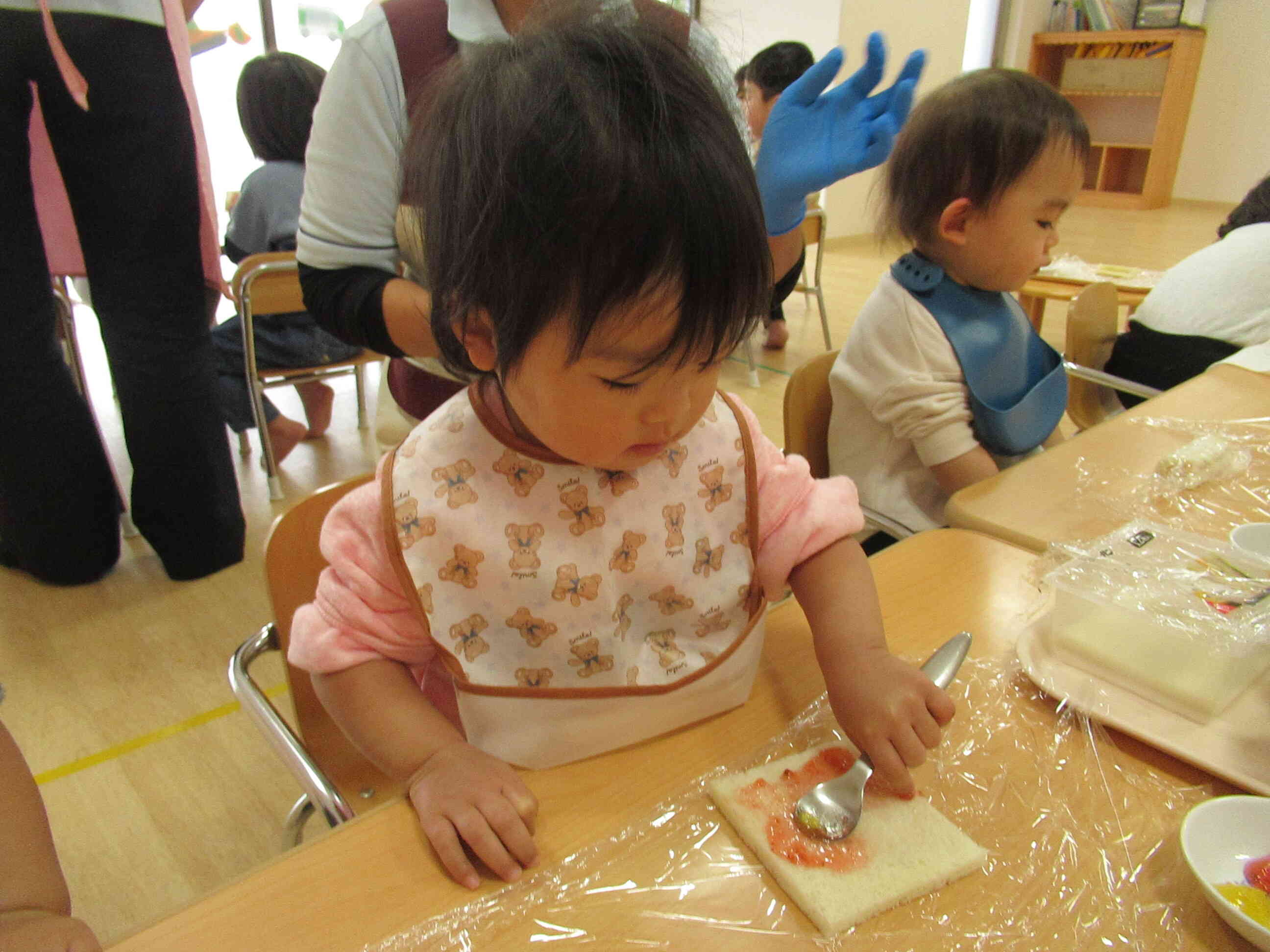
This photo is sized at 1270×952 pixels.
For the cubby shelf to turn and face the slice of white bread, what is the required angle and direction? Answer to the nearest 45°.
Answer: approximately 45° to its left

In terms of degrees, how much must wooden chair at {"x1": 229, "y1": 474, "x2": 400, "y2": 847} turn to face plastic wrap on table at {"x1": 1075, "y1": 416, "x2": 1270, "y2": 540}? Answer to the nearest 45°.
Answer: approximately 45° to its left

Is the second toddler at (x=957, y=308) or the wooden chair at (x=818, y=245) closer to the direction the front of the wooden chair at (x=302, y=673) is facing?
the second toddler

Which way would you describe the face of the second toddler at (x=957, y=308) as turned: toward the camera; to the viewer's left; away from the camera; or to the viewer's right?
to the viewer's right

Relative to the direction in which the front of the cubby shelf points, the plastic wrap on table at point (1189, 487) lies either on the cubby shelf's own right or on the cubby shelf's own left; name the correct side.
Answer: on the cubby shelf's own left

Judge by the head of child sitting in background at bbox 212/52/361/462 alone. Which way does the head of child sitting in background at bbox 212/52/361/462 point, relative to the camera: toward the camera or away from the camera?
away from the camera
